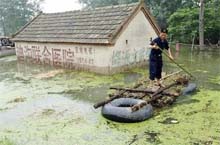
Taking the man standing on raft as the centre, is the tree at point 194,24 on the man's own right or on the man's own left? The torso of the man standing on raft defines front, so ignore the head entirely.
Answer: on the man's own left

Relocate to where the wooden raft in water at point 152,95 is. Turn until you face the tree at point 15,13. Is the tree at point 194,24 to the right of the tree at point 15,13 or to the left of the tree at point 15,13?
right

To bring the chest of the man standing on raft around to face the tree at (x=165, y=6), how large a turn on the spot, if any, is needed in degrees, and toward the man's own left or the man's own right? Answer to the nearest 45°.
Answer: approximately 135° to the man's own left

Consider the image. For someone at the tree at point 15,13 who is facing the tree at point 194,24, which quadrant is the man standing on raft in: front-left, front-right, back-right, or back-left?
front-right

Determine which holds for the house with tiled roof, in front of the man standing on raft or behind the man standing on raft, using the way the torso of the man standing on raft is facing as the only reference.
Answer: behind

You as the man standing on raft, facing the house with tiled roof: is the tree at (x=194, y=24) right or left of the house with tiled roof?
right

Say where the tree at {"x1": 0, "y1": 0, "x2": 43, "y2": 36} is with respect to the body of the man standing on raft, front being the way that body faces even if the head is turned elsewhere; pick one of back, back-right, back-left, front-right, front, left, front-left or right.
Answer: back

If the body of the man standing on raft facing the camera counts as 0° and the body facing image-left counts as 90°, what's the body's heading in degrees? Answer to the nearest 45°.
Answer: approximately 315°
